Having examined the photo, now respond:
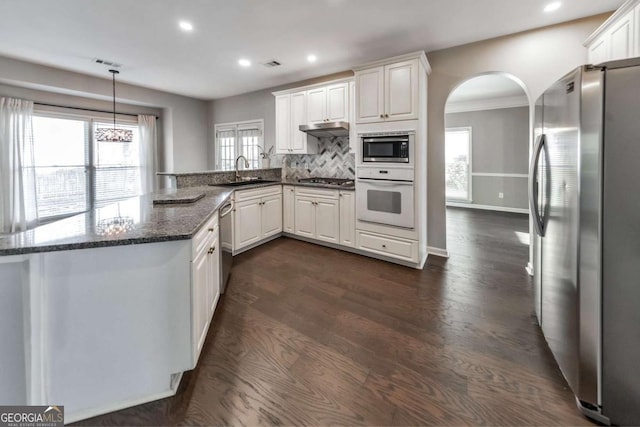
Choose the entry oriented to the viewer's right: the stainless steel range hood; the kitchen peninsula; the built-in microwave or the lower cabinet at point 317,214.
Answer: the kitchen peninsula

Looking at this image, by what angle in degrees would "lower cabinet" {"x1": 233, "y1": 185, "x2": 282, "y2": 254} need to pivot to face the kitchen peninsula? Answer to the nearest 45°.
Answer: approximately 45° to its right

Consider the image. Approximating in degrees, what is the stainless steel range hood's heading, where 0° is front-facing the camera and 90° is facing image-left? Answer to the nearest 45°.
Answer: approximately 45°

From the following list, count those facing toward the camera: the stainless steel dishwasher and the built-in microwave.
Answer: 1

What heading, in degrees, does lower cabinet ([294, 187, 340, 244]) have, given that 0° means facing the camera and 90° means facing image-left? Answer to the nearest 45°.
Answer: approximately 45°

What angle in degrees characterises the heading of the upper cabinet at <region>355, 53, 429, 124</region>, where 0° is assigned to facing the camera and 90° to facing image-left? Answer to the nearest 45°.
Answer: approximately 45°

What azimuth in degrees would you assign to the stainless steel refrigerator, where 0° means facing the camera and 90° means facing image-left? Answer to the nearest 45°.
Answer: approximately 45°

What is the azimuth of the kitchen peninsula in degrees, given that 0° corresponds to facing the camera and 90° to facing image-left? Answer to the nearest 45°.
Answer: approximately 270°
